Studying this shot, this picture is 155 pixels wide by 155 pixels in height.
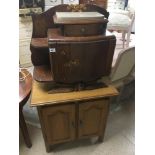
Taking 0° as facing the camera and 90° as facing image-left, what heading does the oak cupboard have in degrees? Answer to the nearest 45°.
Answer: approximately 0°
